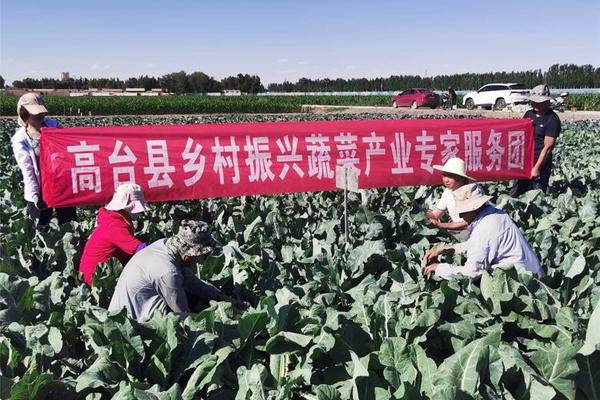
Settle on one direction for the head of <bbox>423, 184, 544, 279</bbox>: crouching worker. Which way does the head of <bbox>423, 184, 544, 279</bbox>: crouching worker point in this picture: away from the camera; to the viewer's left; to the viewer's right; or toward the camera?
to the viewer's left

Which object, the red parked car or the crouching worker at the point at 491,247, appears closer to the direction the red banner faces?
the crouching worker

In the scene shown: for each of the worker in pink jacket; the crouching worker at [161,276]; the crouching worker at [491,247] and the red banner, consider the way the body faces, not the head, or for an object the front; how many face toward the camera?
1

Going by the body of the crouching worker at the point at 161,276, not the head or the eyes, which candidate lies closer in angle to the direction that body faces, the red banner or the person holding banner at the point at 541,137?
the person holding banner

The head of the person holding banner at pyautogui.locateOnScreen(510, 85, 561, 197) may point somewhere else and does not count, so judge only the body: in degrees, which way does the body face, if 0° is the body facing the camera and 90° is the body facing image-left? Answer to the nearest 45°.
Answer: approximately 45°

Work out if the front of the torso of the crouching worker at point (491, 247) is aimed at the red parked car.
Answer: no

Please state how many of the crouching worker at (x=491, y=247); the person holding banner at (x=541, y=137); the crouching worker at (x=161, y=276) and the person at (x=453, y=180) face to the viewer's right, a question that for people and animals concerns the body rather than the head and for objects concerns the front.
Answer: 1

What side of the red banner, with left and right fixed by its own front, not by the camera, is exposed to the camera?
front

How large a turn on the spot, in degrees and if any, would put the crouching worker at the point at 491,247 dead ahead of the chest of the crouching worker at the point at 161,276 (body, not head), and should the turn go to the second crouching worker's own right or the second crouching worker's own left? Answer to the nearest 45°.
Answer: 0° — they already face them

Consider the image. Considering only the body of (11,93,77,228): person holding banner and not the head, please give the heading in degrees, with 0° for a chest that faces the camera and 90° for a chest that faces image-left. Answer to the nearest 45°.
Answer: approximately 315°

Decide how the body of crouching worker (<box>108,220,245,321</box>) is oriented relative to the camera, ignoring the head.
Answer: to the viewer's right

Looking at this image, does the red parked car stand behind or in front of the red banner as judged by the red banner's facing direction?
behind

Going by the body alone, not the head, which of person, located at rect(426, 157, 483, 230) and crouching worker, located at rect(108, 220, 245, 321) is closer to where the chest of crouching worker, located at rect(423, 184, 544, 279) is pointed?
the crouching worker

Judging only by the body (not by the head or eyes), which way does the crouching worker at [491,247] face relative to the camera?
to the viewer's left

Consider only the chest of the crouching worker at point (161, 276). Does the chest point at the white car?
no
